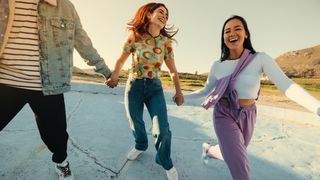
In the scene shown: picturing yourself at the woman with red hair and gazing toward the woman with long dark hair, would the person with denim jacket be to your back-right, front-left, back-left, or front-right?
back-right

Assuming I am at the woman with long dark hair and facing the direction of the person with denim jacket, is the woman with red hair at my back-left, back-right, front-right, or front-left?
front-right

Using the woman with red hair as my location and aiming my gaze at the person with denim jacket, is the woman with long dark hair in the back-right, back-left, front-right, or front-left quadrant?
back-left

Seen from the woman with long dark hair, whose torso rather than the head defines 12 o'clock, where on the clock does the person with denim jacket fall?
The person with denim jacket is roughly at 2 o'clock from the woman with long dark hair.

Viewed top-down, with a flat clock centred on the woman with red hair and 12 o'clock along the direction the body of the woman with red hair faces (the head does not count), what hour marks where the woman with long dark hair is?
The woman with long dark hair is roughly at 10 o'clock from the woman with red hair.

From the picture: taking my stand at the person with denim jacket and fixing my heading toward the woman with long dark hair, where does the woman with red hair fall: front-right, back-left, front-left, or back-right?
front-left

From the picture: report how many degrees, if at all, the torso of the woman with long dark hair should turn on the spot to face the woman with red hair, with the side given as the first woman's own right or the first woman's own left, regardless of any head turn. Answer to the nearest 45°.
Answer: approximately 90° to the first woman's own right

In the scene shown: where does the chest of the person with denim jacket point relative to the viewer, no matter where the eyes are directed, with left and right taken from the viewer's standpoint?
facing the viewer

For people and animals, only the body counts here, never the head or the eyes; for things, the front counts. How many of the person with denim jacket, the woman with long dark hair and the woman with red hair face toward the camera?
3

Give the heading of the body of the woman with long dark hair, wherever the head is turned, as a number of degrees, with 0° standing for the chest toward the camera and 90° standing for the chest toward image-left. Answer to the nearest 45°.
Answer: approximately 0°

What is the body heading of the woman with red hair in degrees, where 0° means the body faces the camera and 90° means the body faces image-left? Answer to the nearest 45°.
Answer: approximately 0°
